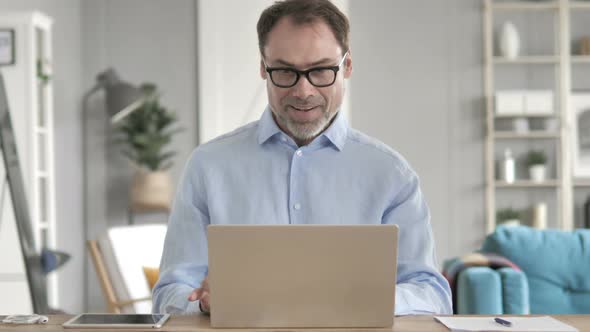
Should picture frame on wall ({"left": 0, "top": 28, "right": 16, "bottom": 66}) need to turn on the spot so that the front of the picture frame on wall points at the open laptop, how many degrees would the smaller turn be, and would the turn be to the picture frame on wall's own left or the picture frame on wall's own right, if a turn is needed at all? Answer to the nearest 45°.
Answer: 0° — it already faces it

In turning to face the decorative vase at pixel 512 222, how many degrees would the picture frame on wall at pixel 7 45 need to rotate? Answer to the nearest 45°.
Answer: approximately 90° to its left

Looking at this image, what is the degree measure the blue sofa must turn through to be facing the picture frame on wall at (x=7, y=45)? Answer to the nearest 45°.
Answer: approximately 90° to its right

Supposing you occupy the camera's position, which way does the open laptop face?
facing away from the viewer

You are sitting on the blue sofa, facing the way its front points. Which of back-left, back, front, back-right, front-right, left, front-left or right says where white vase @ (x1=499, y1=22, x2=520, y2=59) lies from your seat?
back

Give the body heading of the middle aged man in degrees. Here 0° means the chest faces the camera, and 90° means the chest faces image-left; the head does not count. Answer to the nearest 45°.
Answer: approximately 0°

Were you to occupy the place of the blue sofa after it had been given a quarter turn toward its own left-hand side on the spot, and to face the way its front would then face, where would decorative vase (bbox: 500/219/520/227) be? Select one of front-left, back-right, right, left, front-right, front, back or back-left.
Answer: left

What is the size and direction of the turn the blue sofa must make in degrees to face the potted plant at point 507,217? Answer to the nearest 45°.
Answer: approximately 180°

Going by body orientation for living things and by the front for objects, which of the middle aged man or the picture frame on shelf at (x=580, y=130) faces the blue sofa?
the picture frame on shelf

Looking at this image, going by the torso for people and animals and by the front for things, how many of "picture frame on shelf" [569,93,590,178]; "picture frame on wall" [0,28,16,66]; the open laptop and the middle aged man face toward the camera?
3
